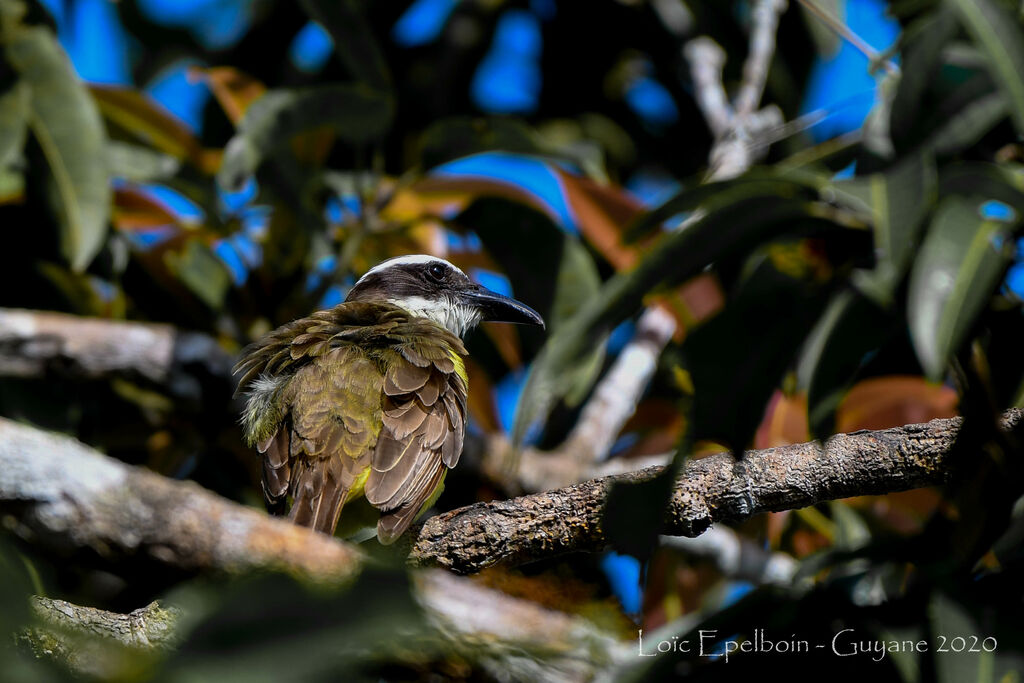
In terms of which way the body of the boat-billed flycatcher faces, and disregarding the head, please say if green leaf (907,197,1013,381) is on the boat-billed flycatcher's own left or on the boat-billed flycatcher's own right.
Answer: on the boat-billed flycatcher's own right

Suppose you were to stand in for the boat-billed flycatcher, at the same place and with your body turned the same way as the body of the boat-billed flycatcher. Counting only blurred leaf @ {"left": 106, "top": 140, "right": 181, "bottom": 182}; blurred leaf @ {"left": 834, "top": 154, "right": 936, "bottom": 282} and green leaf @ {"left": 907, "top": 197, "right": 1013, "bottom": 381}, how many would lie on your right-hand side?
2

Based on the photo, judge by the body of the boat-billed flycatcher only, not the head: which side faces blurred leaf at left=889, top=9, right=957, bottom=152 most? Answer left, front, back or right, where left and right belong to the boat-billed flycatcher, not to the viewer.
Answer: right

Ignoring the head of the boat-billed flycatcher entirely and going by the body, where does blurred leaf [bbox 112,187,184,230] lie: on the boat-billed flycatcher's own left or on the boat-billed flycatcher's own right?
on the boat-billed flycatcher's own left

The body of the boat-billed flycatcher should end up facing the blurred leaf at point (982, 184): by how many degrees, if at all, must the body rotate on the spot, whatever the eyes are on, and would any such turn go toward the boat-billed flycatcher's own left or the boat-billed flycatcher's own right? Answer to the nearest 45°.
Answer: approximately 90° to the boat-billed flycatcher's own right

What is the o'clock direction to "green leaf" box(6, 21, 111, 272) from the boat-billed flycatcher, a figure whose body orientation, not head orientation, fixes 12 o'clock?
The green leaf is roughly at 8 o'clock from the boat-billed flycatcher.

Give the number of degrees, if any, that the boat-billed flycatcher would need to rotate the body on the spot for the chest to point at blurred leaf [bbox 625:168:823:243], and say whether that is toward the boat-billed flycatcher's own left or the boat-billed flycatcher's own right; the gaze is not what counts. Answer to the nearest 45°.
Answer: approximately 90° to the boat-billed flycatcher's own right

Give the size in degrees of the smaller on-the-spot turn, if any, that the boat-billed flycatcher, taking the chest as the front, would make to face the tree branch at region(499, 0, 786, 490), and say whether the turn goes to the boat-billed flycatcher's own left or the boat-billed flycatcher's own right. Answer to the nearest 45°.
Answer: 0° — it already faces it

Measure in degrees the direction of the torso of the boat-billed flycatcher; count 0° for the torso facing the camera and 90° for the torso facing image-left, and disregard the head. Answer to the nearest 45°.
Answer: approximately 225°
